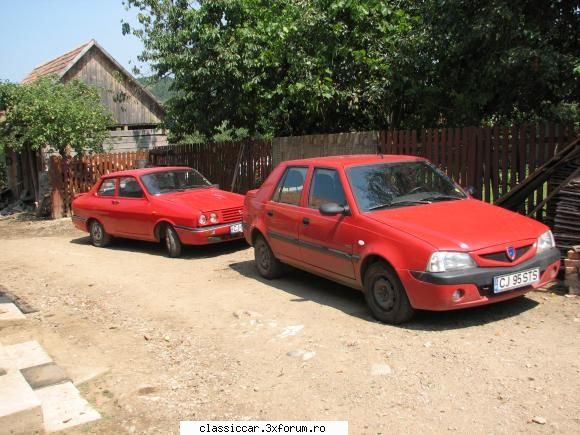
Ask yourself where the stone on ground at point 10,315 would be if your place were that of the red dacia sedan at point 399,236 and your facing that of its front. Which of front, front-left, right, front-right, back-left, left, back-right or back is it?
back-right

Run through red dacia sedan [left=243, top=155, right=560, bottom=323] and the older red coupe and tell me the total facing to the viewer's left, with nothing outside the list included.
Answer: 0

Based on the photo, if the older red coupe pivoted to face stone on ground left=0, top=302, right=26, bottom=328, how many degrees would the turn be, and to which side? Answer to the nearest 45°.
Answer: approximately 90° to its right

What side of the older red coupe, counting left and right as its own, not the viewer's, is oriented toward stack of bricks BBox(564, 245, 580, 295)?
front

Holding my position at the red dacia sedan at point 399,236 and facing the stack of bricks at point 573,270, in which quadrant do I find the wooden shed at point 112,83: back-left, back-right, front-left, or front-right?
back-left

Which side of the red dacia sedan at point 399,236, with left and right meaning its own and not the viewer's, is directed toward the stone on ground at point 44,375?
right

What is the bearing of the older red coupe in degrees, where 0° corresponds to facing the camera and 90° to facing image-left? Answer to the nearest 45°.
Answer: approximately 315°

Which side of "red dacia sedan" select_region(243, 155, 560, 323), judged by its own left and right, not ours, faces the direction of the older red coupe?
back

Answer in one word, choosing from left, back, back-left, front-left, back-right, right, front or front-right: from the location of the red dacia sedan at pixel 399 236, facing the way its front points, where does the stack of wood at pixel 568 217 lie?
left

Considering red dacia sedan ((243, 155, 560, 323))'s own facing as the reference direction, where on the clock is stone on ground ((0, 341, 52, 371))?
The stone on ground is roughly at 4 o'clock from the red dacia sedan.

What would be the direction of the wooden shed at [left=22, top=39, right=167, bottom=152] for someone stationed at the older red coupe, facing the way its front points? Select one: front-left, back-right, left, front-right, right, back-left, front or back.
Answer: back-left

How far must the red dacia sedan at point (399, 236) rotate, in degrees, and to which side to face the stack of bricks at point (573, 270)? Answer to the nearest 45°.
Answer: approximately 45° to its left

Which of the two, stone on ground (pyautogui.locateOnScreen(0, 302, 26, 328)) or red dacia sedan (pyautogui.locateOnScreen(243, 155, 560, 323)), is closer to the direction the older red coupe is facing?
the red dacia sedan

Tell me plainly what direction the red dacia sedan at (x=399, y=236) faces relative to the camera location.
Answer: facing the viewer and to the right of the viewer

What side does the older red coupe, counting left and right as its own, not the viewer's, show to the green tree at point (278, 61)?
left

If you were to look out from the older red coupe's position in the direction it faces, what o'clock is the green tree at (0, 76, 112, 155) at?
The green tree is roughly at 7 o'clock from the older red coupe.
